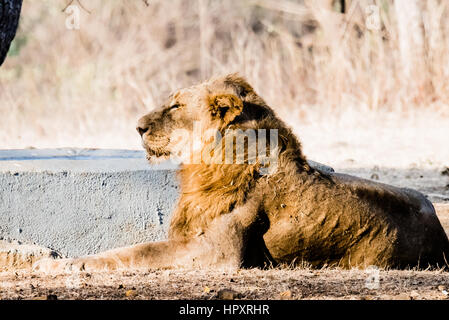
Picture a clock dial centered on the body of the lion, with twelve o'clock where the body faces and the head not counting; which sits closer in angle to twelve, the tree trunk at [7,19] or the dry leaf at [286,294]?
the tree trunk

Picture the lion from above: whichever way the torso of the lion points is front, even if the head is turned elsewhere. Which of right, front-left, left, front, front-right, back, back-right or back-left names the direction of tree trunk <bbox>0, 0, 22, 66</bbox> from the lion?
front-right

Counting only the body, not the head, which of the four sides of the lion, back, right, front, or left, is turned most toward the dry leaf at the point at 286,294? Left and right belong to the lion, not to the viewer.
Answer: left

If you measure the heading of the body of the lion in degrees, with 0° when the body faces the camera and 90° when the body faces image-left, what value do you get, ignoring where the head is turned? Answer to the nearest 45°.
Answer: approximately 90°

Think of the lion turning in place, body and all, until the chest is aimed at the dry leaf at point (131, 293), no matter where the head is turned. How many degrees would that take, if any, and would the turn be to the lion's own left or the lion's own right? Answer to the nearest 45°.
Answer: approximately 45° to the lion's own left

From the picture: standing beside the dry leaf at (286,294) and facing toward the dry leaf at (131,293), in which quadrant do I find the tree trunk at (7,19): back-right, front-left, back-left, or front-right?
front-right

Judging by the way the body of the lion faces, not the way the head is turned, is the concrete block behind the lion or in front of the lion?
in front

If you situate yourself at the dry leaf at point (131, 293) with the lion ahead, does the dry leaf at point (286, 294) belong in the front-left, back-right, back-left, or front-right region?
front-right

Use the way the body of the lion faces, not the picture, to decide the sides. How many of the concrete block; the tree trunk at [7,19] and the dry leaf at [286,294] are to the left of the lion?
1
